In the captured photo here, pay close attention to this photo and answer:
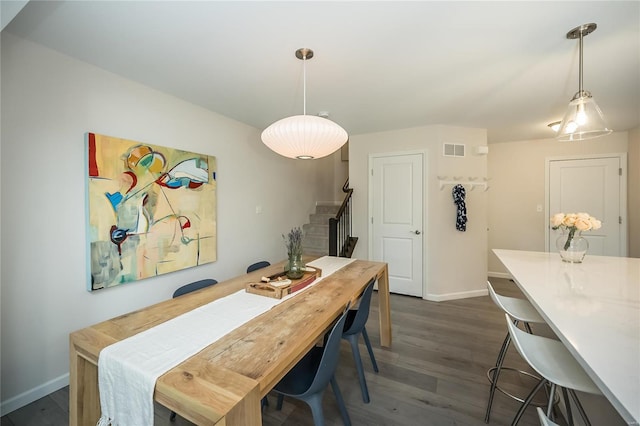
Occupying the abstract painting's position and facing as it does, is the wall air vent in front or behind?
in front

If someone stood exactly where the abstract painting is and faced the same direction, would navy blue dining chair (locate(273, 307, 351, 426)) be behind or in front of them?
in front

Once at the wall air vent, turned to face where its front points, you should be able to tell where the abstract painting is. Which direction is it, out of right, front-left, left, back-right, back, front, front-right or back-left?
right

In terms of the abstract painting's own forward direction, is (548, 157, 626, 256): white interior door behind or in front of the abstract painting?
in front

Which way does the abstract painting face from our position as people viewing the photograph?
facing the viewer and to the right of the viewer

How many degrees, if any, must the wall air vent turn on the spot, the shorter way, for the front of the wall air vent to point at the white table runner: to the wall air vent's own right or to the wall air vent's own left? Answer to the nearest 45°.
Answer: approximately 45° to the wall air vent's own right

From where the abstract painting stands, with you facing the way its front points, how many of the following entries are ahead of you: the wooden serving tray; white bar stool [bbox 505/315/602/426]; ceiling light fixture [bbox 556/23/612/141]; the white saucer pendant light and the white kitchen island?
5

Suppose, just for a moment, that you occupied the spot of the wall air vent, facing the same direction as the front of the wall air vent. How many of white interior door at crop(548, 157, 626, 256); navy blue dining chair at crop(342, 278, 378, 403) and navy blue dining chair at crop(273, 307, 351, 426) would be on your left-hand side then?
1

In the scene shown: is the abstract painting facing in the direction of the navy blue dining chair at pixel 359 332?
yes

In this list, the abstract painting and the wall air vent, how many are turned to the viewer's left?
0

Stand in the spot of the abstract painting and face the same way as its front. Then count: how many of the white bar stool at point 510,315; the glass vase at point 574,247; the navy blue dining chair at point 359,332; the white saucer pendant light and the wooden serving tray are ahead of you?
5

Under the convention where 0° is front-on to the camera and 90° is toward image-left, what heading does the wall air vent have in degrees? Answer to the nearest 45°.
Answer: approximately 315°

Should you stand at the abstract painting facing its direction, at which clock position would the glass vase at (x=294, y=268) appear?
The glass vase is roughly at 12 o'clock from the abstract painting.

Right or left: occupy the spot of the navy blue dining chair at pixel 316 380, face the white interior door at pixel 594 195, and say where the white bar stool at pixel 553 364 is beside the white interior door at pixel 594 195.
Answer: right
